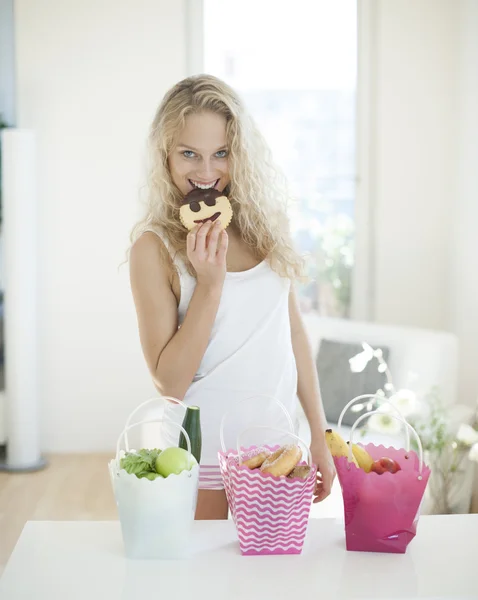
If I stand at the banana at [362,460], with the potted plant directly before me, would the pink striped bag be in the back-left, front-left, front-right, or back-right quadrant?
back-left

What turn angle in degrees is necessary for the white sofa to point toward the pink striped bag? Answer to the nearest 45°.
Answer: approximately 45° to its left

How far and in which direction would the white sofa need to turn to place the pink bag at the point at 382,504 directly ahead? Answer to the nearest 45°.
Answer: approximately 45° to its left

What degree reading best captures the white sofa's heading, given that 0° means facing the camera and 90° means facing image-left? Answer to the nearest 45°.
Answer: approximately 45°
